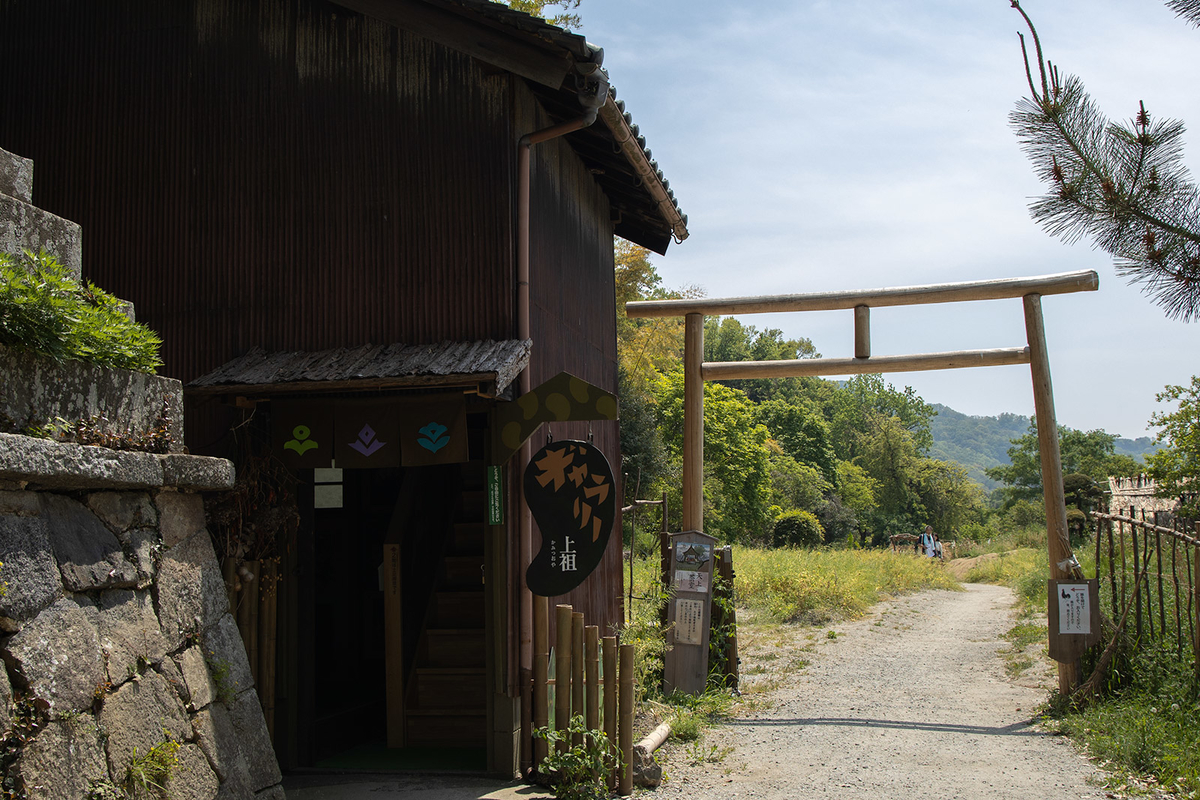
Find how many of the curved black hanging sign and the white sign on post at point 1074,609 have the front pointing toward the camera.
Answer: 2

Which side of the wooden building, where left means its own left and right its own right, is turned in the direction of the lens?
front

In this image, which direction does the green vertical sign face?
toward the camera

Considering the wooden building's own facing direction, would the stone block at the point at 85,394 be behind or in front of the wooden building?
in front

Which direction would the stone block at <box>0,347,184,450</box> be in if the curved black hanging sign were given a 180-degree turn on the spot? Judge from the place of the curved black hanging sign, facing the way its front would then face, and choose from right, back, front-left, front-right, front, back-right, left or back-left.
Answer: back-left

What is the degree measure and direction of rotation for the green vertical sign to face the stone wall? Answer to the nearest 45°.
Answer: approximately 45° to its right

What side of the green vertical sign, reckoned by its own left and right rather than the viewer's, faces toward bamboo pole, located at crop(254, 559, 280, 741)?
right

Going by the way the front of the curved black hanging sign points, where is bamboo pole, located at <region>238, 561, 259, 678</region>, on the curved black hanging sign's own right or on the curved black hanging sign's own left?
on the curved black hanging sign's own right

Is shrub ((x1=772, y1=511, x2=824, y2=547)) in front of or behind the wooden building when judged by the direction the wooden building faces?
behind

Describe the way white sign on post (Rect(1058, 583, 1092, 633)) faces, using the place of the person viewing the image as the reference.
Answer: facing the viewer

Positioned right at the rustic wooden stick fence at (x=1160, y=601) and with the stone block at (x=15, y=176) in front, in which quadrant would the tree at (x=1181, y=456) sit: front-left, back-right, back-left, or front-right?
back-right

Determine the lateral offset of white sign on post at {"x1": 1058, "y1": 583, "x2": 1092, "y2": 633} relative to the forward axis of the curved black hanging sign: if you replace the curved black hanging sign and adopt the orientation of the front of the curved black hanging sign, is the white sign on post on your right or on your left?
on your left

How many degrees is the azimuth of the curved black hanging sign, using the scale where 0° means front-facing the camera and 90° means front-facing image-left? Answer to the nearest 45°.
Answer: approximately 0°
